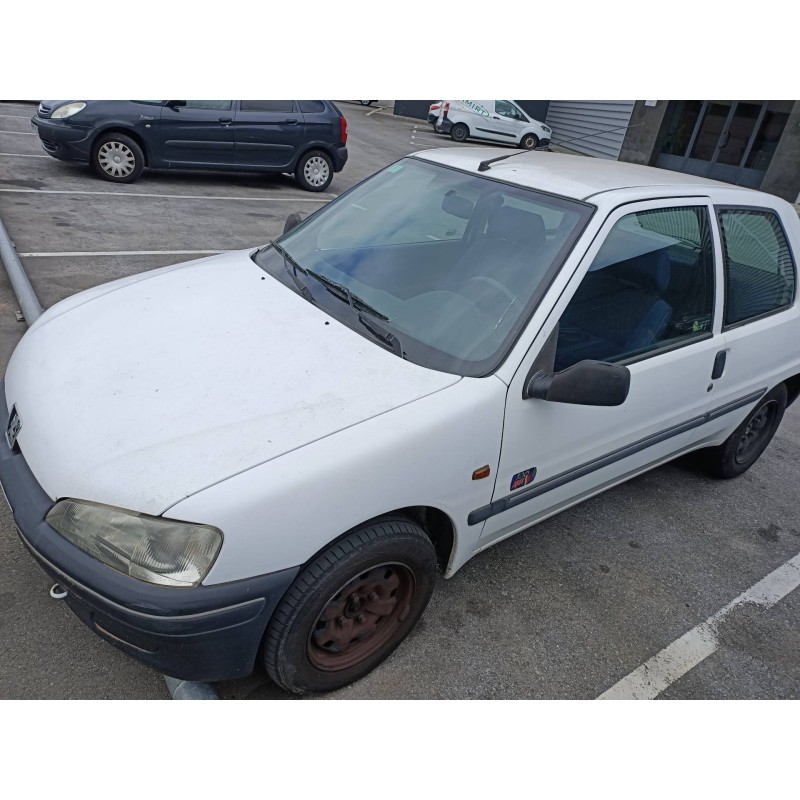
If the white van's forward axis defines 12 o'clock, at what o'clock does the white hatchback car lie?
The white hatchback car is roughly at 3 o'clock from the white van.

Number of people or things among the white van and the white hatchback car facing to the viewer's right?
1

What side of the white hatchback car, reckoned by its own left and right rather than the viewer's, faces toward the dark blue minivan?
right

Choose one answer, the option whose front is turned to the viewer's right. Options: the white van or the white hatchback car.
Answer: the white van

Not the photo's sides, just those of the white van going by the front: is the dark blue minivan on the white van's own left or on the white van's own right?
on the white van's own right

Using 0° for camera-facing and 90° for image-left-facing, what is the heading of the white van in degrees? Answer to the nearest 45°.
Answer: approximately 270°

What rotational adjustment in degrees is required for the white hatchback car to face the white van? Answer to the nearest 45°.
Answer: approximately 135° to its right
